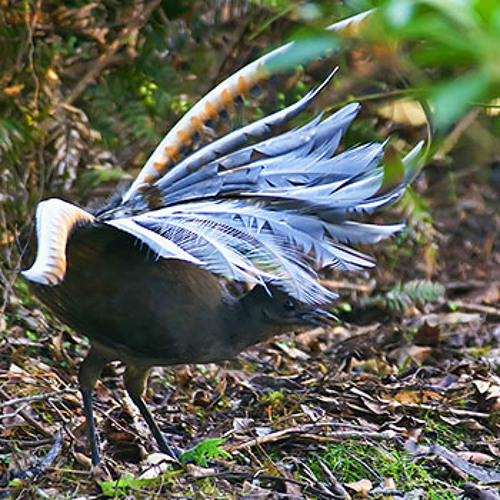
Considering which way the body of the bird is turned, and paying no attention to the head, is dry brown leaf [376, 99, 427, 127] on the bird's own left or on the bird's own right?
on the bird's own left

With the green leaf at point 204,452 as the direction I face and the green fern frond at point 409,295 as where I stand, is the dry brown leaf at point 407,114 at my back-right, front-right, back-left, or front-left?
back-right

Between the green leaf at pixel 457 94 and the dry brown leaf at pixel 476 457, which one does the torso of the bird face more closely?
the dry brown leaf

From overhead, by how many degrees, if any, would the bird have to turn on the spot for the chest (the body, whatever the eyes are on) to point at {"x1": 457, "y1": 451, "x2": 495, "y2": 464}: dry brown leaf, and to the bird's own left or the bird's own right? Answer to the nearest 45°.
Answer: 0° — it already faces it

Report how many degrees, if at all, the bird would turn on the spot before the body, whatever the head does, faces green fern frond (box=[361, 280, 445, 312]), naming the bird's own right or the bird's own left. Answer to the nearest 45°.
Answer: approximately 45° to the bird's own left

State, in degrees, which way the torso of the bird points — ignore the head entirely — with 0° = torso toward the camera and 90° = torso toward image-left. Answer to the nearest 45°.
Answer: approximately 270°
